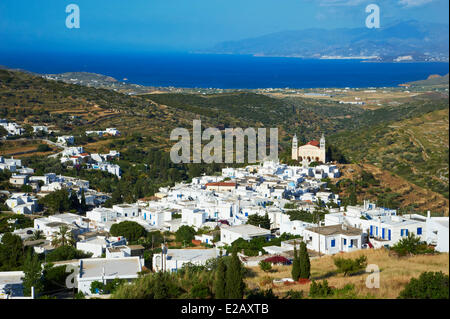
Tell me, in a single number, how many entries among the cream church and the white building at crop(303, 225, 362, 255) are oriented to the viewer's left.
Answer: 0

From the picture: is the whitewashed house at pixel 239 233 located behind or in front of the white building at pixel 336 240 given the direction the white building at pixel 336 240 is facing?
behind

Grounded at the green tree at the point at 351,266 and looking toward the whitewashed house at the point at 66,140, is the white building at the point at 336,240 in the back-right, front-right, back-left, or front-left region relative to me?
front-right

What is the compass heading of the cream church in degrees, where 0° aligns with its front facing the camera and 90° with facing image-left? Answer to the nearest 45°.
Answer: approximately 0°

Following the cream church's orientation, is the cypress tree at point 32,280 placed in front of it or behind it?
in front

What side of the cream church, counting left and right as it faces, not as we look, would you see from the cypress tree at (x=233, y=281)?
front

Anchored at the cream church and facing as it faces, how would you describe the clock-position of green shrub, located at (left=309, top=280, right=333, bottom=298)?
The green shrub is roughly at 12 o'clock from the cream church.

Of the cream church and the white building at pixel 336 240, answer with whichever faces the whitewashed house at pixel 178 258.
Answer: the cream church

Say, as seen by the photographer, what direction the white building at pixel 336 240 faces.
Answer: facing the viewer and to the right of the viewer

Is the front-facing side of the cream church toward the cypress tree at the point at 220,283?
yes

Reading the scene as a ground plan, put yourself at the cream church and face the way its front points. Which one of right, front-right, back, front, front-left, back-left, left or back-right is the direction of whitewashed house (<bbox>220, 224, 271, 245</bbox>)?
front

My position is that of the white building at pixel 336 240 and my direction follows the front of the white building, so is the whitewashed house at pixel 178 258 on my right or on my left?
on my right

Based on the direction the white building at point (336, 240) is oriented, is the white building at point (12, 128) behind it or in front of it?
behind

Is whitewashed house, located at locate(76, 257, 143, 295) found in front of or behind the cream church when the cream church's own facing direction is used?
in front

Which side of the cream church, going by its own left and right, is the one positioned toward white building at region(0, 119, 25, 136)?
right
